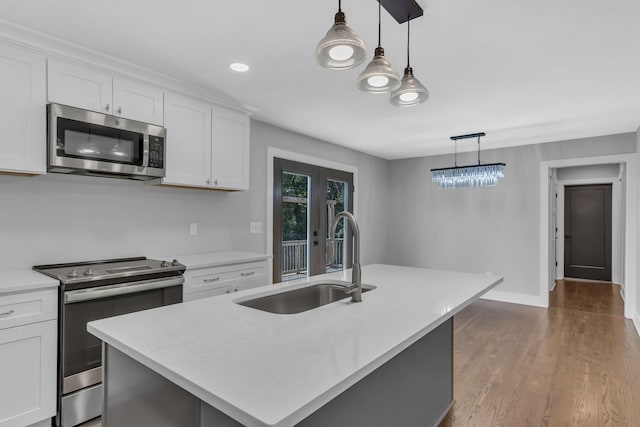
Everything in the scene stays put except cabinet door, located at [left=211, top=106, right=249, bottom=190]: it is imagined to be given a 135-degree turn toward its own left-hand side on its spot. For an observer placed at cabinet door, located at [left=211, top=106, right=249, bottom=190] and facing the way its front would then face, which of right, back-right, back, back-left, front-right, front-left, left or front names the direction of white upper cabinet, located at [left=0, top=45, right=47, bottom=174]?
back-left

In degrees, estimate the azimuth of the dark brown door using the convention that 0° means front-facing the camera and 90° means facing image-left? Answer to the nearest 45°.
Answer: approximately 0°

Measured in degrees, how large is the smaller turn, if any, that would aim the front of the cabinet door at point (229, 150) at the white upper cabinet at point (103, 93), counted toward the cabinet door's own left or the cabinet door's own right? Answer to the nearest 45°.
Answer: approximately 90° to the cabinet door's own right

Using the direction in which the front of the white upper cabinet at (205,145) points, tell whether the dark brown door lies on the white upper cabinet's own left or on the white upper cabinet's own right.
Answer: on the white upper cabinet's own left

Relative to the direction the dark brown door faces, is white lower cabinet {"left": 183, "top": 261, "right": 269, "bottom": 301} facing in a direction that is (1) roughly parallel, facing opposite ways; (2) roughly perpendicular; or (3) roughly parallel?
roughly perpendicular

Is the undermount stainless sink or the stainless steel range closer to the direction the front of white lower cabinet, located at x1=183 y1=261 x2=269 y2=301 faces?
the undermount stainless sink

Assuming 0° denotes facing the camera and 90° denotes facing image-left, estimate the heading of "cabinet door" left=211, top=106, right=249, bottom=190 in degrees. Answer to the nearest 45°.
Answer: approximately 315°

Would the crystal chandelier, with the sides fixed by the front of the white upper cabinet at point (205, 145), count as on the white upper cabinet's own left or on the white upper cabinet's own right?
on the white upper cabinet's own left

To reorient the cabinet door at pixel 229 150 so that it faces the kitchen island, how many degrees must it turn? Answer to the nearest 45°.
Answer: approximately 45° to its right

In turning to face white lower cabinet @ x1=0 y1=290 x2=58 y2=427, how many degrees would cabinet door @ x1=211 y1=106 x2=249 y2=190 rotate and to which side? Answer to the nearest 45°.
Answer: approximately 90° to its right
